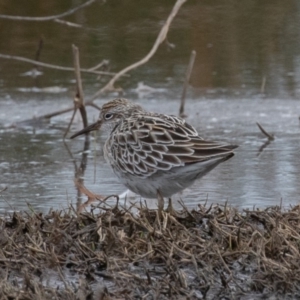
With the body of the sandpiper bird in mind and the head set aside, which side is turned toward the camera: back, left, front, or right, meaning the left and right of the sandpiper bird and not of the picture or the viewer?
left
